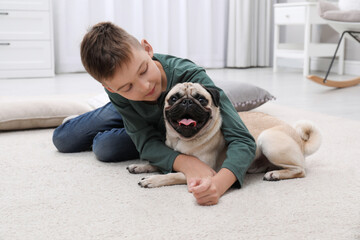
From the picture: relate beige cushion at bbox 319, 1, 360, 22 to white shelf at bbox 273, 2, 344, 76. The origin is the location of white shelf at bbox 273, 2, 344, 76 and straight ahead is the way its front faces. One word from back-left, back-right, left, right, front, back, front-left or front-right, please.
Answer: front-left

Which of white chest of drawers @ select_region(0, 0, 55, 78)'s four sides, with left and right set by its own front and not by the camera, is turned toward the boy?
front

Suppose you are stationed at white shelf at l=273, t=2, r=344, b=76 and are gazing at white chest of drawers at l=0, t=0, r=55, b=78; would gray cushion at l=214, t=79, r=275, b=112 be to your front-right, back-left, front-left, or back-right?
front-left

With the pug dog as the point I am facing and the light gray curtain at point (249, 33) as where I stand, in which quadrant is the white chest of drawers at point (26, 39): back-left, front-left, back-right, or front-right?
front-right

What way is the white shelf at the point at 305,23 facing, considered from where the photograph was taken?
facing the viewer and to the left of the viewer

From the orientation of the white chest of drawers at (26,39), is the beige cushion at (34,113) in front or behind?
in front

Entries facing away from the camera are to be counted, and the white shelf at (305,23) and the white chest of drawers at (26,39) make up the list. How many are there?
0

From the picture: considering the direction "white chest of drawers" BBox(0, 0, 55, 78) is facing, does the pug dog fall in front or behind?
in front

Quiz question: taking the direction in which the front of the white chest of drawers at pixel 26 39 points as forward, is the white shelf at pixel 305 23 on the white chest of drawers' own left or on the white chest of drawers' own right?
on the white chest of drawers' own left

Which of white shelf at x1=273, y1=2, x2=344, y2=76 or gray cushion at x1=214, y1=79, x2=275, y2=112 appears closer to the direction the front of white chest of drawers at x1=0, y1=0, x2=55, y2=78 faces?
the gray cushion

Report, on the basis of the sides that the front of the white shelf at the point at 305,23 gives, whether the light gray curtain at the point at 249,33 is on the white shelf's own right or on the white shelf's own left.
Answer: on the white shelf's own right

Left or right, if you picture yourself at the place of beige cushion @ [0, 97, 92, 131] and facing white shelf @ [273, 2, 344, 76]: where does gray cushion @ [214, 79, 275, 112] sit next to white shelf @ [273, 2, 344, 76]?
right

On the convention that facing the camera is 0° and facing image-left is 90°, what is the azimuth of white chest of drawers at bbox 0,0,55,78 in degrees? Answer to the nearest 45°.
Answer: approximately 0°
